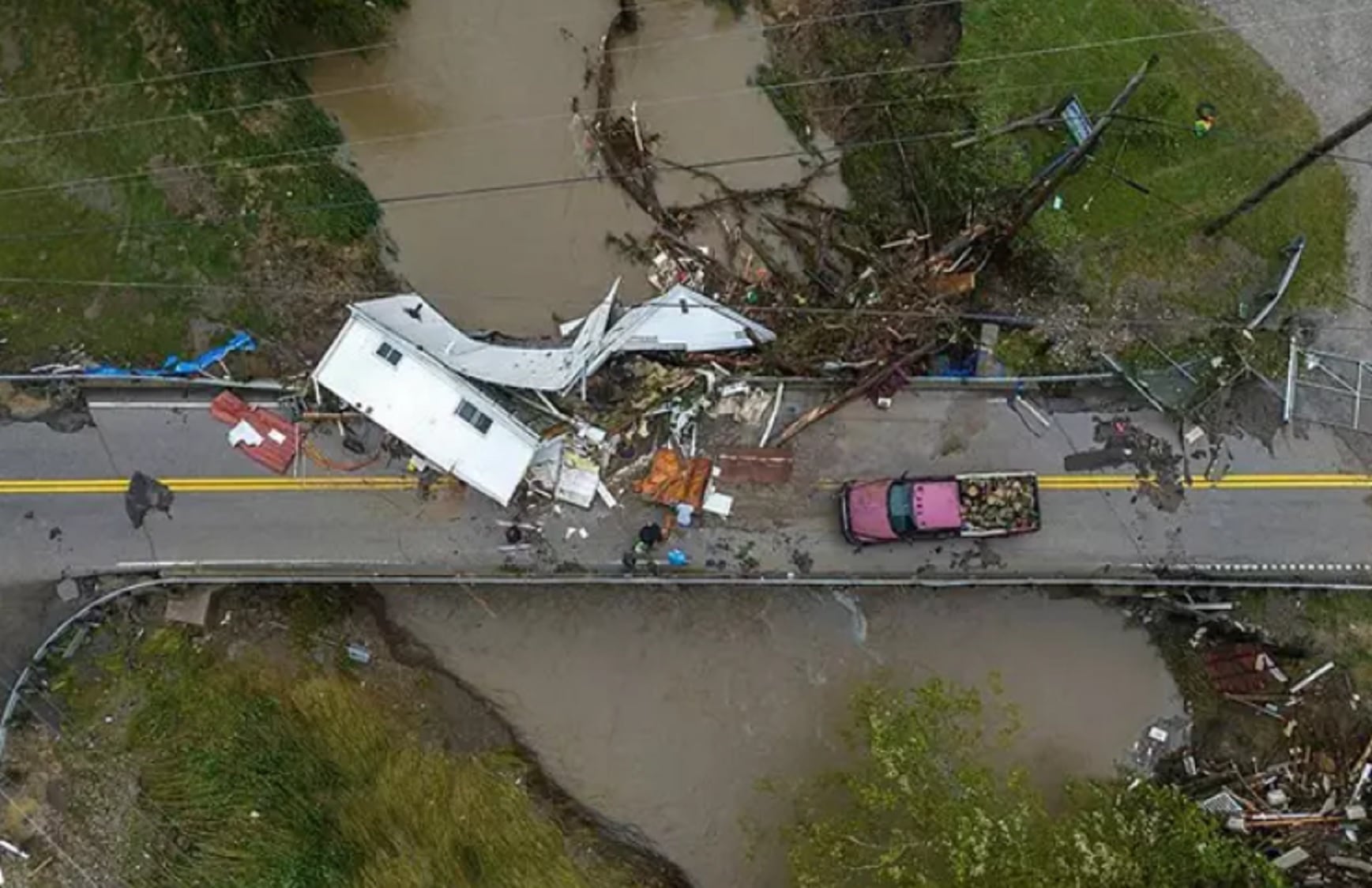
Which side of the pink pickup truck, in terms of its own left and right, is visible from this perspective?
left

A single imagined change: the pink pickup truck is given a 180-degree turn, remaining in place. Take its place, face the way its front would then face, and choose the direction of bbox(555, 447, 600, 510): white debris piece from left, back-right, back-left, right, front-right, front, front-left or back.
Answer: back

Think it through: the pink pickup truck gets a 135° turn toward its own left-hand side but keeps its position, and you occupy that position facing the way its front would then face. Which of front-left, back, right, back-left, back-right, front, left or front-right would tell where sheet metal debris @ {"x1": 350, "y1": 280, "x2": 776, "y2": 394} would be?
back-right

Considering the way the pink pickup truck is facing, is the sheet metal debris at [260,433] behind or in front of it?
in front

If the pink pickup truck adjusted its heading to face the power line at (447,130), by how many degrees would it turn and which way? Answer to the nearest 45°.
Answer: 0° — it already faces it

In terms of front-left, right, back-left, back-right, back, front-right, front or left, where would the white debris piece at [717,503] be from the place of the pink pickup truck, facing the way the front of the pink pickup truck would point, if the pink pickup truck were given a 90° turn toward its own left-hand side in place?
right

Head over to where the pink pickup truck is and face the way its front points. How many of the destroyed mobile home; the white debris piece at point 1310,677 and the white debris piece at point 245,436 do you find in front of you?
2

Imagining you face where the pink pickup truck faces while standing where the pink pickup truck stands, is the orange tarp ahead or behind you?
ahead

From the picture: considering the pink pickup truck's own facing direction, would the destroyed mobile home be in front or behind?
in front

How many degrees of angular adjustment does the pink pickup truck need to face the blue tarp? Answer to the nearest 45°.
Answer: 0° — it already faces it

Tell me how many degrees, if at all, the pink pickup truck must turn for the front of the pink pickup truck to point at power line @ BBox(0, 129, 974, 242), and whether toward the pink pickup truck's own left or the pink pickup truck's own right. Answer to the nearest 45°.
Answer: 0° — it already faces it
